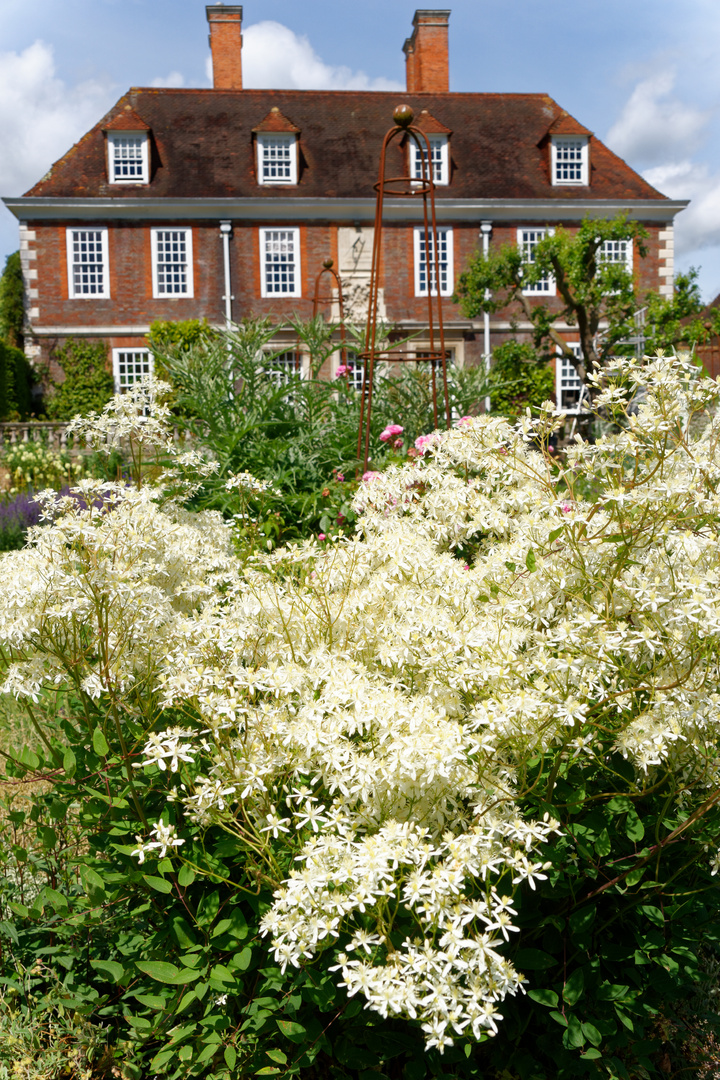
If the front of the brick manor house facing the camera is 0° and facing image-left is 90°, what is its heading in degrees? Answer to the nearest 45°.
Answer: approximately 0°

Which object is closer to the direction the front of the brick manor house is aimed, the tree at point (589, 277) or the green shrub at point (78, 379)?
the tree

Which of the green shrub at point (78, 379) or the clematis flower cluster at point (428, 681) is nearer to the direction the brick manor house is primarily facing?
the clematis flower cluster

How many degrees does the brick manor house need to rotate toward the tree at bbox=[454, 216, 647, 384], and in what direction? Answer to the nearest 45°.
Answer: approximately 45° to its left

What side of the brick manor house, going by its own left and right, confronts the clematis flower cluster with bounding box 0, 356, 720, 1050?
front
